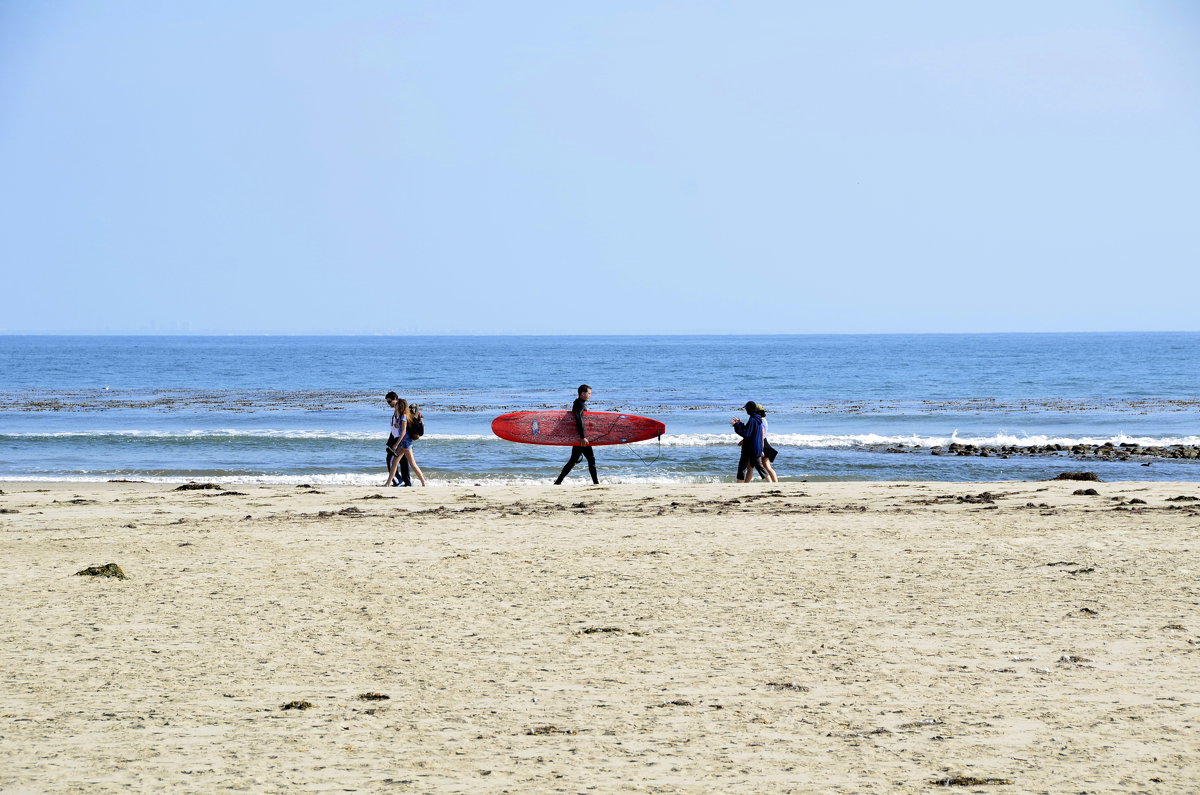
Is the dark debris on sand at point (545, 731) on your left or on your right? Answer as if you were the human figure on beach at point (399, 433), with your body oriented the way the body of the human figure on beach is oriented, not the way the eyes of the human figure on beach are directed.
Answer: on your left

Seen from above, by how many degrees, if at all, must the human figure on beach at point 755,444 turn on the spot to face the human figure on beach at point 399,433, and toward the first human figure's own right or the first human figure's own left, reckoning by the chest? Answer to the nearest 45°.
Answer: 0° — they already face them

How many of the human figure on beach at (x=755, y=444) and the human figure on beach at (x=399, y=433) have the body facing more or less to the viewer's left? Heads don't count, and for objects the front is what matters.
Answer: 2

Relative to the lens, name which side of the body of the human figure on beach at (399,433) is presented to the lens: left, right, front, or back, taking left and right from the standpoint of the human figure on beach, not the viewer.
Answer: left

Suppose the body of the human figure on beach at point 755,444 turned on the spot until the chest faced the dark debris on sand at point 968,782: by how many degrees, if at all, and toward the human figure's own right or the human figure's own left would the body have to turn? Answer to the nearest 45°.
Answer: approximately 90° to the human figure's own left

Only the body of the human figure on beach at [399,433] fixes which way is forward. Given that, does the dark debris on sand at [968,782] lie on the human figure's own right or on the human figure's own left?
on the human figure's own left

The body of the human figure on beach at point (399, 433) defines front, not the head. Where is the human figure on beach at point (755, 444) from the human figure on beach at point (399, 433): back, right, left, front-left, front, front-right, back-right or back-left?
back

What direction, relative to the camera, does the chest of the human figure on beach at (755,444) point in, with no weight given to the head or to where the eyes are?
to the viewer's left

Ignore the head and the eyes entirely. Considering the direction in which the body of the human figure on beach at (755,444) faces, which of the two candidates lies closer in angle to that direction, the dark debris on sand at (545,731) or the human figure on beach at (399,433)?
the human figure on beach

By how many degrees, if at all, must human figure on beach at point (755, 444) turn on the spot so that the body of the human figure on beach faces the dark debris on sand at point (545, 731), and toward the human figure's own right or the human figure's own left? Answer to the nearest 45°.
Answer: approximately 90° to the human figure's own left
